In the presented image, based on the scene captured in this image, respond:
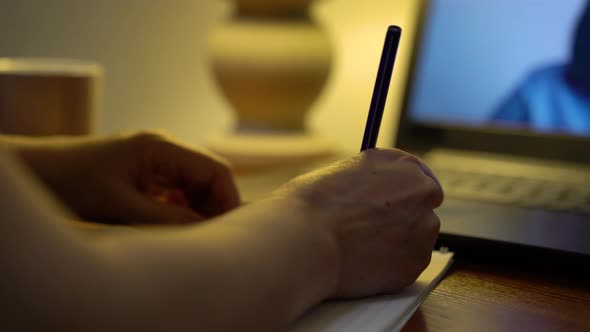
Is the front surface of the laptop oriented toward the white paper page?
yes

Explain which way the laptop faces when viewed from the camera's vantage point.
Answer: facing the viewer

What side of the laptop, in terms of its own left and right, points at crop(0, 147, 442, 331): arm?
front

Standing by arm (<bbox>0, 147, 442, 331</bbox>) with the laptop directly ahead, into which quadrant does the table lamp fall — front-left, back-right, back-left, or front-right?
front-left
